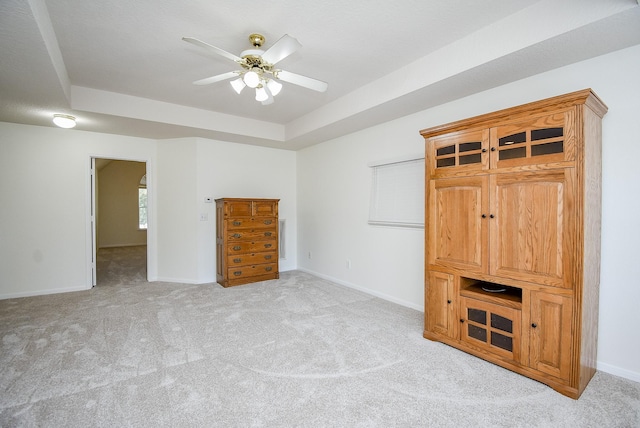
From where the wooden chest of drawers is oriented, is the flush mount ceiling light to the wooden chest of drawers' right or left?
on its right

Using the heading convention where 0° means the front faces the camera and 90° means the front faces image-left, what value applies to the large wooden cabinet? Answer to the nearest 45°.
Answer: approximately 45°

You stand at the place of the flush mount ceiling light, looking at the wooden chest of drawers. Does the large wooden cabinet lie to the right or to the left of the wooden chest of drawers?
right

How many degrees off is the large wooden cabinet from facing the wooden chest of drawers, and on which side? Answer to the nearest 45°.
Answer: approximately 45° to its right

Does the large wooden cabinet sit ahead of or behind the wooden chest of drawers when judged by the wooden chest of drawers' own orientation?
ahead

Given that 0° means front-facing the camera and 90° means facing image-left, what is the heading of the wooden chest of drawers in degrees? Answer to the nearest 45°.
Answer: approximately 315°

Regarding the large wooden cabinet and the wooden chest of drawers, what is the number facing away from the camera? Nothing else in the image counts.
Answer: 0
